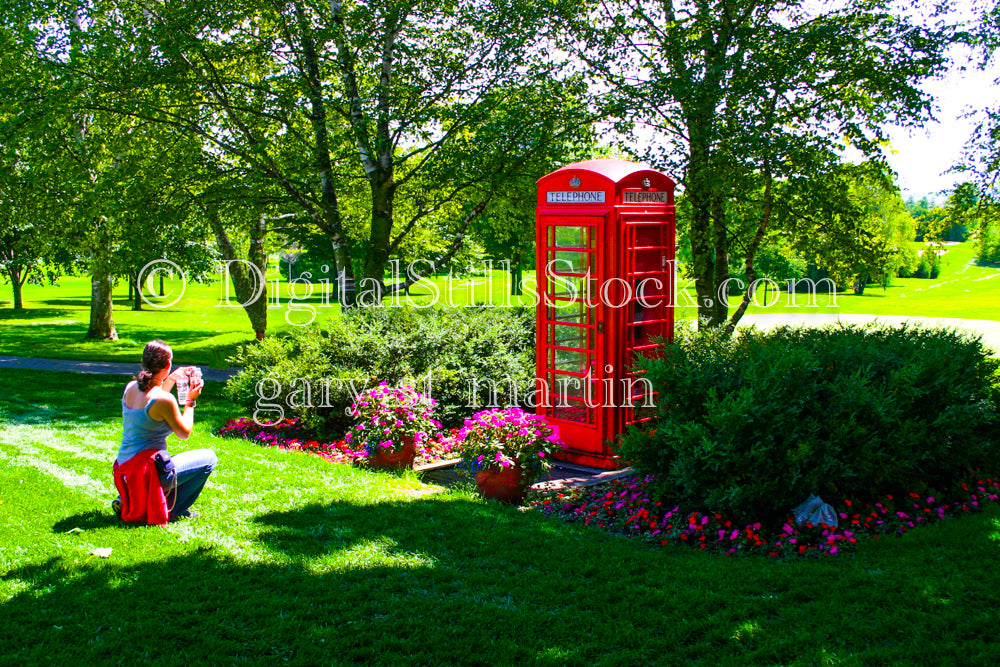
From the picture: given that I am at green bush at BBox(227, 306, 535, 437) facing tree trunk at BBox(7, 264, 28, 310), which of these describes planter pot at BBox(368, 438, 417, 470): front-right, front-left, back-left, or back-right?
back-left

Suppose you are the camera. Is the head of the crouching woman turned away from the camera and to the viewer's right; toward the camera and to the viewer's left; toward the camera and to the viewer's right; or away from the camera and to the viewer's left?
away from the camera and to the viewer's right

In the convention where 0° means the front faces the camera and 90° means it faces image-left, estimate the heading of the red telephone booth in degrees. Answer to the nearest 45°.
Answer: approximately 45°

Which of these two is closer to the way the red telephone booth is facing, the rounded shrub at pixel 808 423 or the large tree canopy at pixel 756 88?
the rounded shrub

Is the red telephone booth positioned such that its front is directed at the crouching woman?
yes

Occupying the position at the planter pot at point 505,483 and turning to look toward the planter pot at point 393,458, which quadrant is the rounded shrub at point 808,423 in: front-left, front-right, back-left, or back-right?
back-right

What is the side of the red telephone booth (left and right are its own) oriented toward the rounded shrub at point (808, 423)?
left

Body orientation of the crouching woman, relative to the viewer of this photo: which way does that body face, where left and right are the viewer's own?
facing away from the viewer and to the right of the viewer

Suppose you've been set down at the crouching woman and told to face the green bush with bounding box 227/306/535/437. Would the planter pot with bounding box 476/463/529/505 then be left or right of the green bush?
right

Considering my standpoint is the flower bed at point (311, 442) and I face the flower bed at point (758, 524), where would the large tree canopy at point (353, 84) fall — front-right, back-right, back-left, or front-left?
back-left
